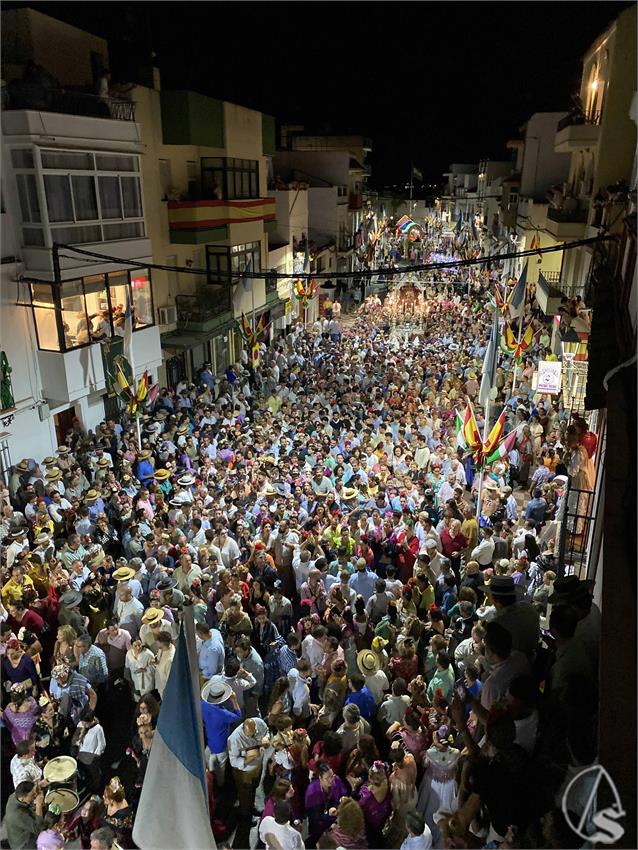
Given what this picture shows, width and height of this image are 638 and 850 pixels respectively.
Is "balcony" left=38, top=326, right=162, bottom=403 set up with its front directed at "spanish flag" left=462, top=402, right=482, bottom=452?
yes

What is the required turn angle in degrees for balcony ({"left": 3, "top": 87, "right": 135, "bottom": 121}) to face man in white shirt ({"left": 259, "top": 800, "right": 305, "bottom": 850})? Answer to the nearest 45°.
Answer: approximately 45° to its right

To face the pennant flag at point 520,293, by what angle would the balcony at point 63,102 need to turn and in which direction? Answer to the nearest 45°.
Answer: approximately 45° to its left

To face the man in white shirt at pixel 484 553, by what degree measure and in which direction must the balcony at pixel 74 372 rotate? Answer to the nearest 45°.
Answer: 0° — it already faces them

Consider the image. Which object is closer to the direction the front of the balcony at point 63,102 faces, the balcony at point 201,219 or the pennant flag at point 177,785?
the pennant flag

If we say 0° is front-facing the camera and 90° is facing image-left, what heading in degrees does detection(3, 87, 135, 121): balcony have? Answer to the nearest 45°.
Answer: approximately 315°

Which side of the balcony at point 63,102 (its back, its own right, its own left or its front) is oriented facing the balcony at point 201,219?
left

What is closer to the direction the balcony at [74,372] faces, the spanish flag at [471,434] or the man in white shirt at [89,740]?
the spanish flag

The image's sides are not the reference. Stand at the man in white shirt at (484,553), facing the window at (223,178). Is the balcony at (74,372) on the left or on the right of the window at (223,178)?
left

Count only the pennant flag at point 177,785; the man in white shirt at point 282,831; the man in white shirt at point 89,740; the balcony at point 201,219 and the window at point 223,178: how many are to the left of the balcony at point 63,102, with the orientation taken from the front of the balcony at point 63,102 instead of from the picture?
2

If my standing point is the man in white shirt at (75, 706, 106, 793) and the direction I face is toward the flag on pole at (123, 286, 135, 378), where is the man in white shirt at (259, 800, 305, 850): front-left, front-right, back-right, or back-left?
back-right

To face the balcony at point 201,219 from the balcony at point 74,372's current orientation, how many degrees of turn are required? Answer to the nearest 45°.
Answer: approximately 90° to its left

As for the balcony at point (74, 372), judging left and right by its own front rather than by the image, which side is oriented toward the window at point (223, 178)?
left

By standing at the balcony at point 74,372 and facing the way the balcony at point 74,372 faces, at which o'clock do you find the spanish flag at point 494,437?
The spanish flag is roughly at 12 o'clock from the balcony.

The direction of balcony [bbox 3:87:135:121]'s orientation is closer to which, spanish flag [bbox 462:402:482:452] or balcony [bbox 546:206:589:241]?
the spanish flag
